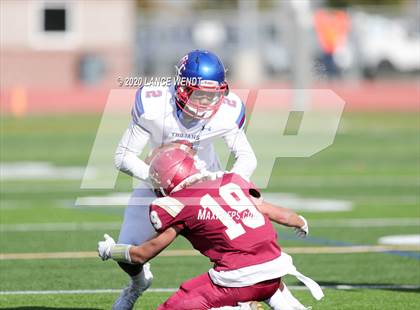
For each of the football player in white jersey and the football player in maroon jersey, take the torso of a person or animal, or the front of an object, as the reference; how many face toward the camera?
1

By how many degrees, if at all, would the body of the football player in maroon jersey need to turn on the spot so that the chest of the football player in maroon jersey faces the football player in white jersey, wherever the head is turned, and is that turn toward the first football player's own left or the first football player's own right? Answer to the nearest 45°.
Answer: approximately 45° to the first football player's own right

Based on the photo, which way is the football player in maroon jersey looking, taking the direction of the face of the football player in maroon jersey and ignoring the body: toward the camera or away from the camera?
away from the camera

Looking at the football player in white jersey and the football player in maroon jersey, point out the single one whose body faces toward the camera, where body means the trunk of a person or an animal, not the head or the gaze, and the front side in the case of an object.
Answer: the football player in white jersey

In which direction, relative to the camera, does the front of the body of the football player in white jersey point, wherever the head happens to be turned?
toward the camera

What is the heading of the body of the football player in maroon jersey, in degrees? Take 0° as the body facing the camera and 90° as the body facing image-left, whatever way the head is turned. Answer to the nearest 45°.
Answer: approximately 135°

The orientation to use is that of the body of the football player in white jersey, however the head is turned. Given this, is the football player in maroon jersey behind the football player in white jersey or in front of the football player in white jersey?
in front
